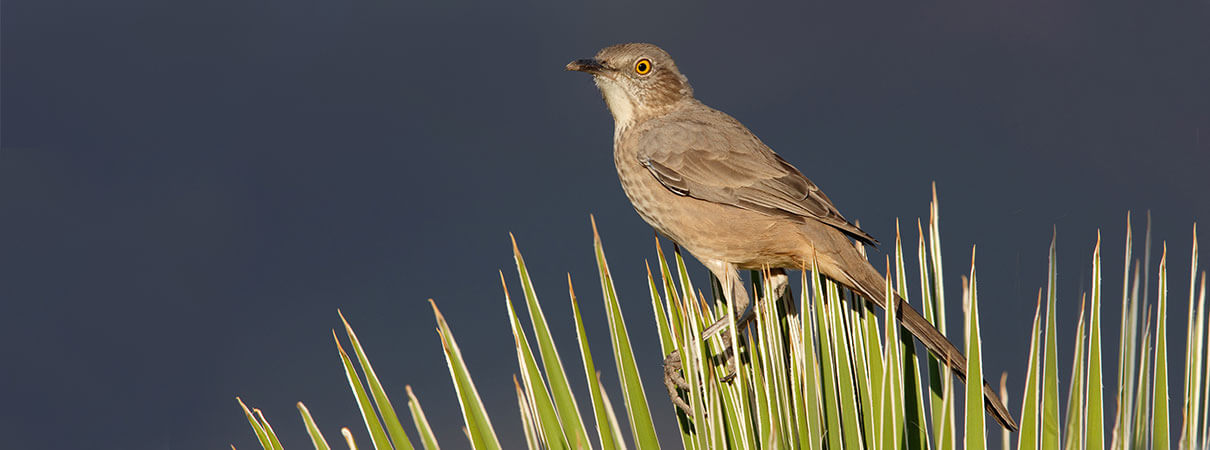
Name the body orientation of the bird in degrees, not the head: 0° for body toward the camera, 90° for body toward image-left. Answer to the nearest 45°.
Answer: approximately 90°
